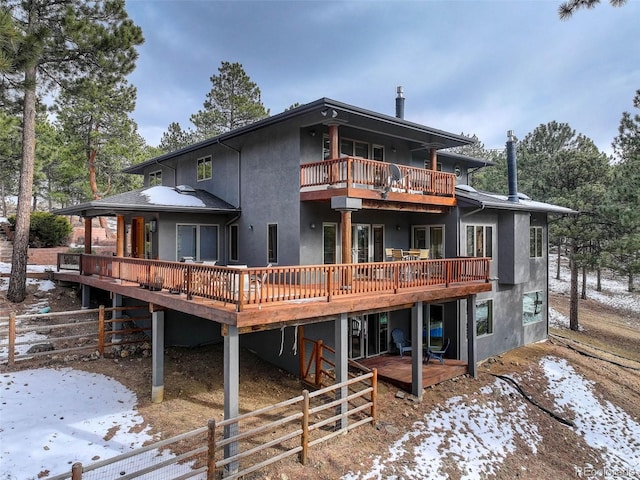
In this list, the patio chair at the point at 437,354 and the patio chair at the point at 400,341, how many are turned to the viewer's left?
1

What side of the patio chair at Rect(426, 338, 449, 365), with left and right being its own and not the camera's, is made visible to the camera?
left

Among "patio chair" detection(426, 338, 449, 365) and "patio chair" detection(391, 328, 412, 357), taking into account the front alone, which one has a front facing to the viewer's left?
"patio chair" detection(426, 338, 449, 365)

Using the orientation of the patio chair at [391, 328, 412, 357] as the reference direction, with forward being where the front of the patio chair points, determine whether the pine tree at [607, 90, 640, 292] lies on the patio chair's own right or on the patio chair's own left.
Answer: on the patio chair's own left

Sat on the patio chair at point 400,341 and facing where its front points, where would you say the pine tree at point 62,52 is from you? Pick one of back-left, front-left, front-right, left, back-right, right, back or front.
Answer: back-right

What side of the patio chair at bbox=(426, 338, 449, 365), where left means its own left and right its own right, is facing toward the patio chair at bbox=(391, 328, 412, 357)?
front
